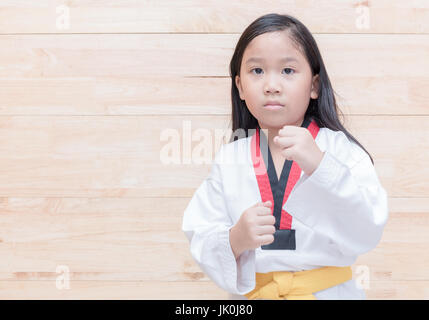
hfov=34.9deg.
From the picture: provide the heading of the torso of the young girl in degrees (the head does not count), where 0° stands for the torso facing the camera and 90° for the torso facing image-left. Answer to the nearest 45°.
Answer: approximately 0°

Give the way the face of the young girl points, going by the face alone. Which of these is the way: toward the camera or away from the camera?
toward the camera
